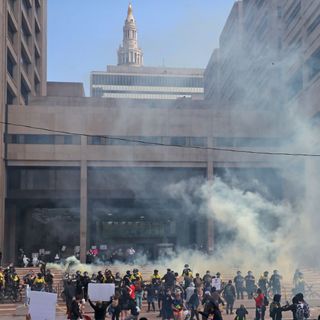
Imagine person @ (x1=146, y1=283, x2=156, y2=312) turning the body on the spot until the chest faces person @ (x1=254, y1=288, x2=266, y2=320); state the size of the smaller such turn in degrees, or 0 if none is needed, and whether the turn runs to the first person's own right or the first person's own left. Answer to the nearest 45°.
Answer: approximately 135° to the first person's own right

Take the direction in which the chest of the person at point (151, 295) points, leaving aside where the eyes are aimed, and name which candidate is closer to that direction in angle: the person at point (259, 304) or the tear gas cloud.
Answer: the tear gas cloud

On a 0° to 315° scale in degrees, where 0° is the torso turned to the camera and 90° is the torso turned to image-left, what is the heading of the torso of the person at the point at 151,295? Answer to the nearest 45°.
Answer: approximately 180°

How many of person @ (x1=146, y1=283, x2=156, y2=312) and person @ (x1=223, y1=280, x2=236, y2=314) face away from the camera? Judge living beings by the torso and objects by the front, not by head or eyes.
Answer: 2

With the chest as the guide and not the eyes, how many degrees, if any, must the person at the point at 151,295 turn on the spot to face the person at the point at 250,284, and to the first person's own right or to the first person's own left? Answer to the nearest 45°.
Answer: approximately 45° to the first person's own right

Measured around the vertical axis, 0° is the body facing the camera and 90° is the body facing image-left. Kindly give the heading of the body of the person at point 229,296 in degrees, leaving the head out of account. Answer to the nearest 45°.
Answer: approximately 180°
